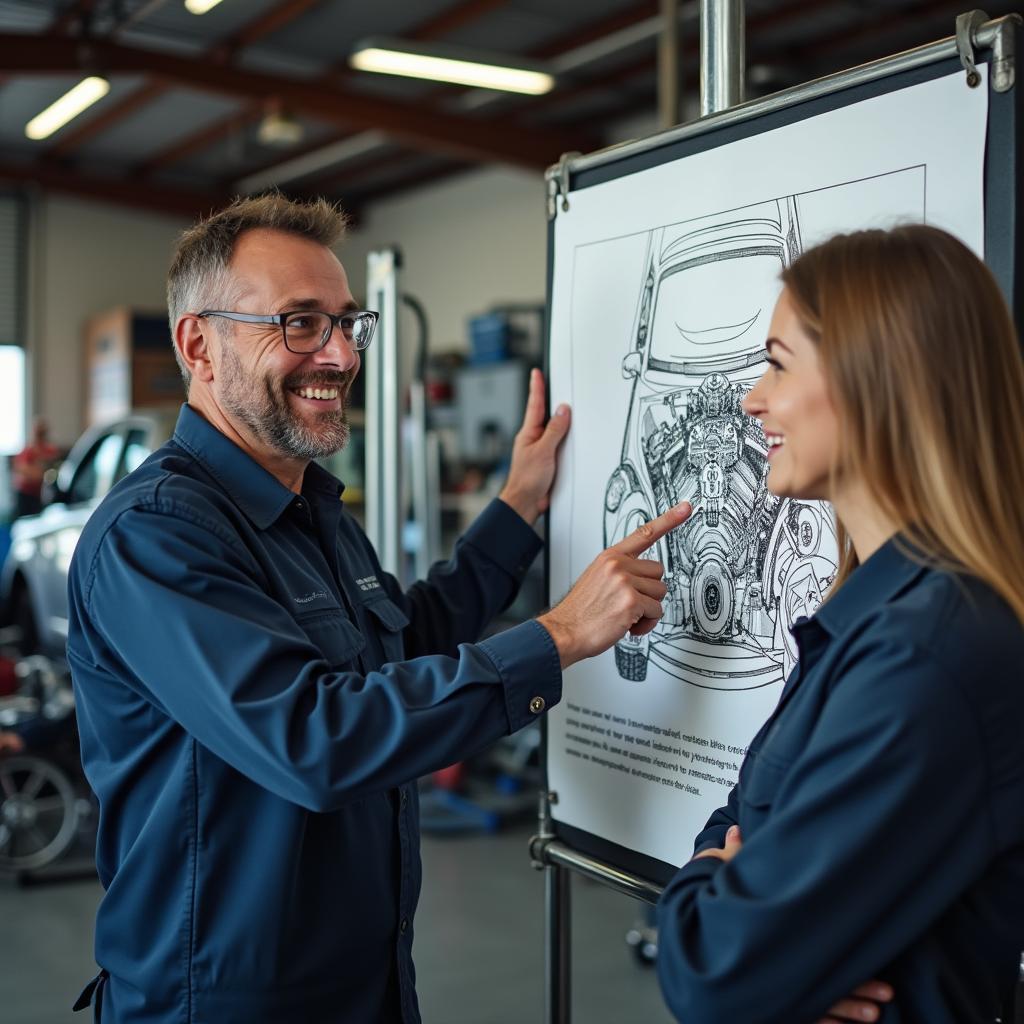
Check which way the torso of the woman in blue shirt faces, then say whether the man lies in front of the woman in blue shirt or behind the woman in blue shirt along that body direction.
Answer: in front

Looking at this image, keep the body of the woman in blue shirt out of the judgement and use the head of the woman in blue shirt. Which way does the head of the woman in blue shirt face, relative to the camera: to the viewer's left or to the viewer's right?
to the viewer's left

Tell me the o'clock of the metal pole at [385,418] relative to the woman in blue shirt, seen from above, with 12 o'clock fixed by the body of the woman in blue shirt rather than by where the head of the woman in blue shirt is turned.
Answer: The metal pole is roughly at 2 o'clock from the woman in blue shirt.

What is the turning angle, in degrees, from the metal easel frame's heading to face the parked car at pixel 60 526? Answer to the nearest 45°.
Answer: approximately 90° to its right

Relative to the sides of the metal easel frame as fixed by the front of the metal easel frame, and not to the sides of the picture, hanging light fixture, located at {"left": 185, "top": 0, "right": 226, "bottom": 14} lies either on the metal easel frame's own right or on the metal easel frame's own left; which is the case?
on the metal easel frame's own right

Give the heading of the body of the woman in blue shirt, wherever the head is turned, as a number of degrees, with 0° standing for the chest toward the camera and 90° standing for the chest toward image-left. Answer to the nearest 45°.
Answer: approximately 90°

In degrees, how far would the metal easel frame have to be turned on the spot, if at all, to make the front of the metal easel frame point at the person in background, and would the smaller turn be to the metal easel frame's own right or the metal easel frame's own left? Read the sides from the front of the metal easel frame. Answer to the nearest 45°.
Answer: approximately 90° to the metal easel frame's own right

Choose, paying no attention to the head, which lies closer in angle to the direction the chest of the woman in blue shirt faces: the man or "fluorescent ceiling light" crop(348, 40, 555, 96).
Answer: the man

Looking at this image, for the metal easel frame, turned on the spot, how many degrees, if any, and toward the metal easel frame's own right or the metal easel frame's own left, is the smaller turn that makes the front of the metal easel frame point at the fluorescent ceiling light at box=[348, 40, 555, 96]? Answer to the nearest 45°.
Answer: approximately 135° to the metal easel frame's own right
